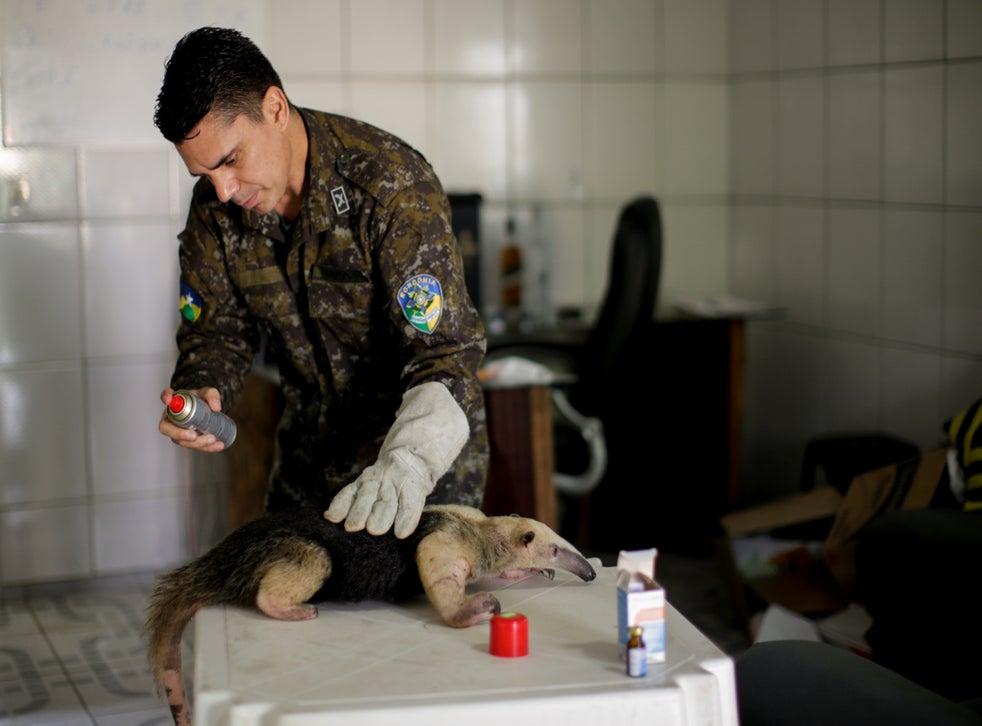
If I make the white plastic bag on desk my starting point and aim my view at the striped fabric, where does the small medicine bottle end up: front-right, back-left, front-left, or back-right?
front-right

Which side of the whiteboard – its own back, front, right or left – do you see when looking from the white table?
front

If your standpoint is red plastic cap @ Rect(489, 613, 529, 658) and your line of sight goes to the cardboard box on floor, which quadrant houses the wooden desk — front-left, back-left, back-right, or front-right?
front-left

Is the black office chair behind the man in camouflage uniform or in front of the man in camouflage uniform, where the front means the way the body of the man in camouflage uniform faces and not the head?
behind

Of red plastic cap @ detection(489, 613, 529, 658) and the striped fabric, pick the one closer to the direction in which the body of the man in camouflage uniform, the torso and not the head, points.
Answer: the red plastic cap

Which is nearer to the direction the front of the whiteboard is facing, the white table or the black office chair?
the white table

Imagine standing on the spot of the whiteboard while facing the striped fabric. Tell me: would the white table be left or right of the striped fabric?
right

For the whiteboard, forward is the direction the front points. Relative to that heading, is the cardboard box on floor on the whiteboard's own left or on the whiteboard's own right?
on the whiteboard's own left

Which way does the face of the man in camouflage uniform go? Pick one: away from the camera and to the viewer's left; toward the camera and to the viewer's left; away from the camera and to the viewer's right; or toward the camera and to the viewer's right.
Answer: toward the camera and to the viewer's left

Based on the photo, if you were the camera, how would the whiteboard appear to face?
facing the viewer
